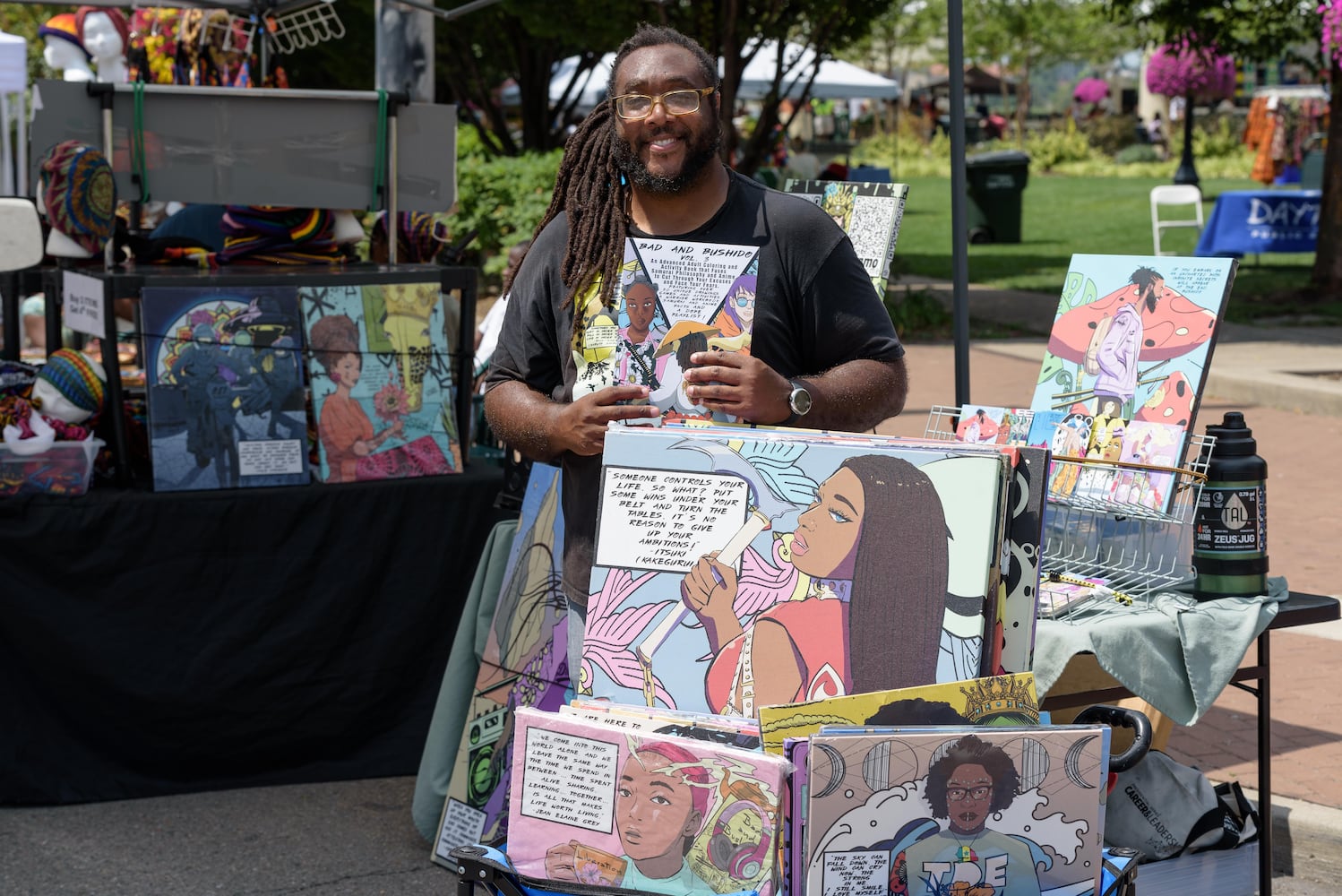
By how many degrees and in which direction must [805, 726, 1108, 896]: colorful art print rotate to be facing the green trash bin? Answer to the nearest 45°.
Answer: approximately 180°

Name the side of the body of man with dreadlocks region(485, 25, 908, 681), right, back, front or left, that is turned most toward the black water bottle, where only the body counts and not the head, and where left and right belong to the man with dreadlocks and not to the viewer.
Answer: left

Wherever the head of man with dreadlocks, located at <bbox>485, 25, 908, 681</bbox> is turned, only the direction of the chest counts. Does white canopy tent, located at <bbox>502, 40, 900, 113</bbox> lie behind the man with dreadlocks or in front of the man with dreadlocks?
behind

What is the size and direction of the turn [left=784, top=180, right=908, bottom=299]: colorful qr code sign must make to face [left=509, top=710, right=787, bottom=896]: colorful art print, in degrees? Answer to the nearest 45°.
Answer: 0° — it already faces it

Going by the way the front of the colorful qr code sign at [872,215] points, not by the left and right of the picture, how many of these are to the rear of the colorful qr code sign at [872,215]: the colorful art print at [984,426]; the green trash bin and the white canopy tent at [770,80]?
2

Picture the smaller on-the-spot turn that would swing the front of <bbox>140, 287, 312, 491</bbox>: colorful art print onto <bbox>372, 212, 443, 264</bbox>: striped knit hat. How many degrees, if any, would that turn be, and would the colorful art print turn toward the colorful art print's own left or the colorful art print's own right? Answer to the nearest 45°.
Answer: approximately 135° to the colorful art print's own left

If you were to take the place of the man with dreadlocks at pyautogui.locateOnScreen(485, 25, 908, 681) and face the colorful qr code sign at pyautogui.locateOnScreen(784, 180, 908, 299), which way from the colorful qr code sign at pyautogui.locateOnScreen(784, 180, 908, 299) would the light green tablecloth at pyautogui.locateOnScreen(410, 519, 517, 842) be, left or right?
left

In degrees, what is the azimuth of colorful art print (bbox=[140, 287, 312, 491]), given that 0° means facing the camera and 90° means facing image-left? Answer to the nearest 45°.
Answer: approximately 0°
